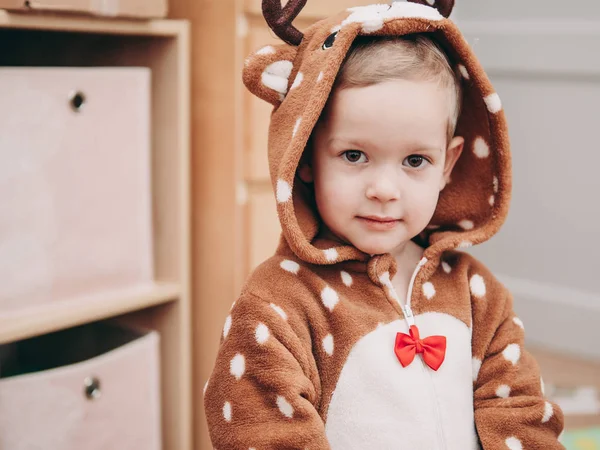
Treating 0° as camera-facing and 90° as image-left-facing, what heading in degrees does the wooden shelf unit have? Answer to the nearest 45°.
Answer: approximately 315°
